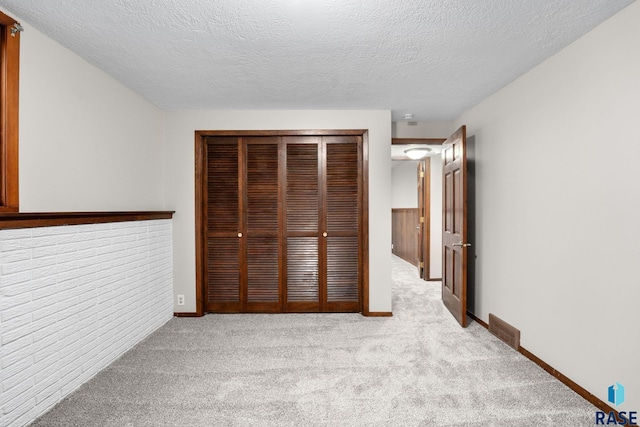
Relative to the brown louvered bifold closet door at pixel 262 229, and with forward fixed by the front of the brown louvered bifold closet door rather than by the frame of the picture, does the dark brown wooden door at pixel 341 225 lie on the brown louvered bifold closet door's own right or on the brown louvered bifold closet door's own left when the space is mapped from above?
on the brown louvered bifold closet door's own left

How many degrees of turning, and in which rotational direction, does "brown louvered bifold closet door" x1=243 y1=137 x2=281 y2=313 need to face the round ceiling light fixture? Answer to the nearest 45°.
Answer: approximately 135° to its left

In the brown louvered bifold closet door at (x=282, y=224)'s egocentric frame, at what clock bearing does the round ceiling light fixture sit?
The round ceiling light fixture is roughly at 8 o'clock from the brown louvered bifold closet door.

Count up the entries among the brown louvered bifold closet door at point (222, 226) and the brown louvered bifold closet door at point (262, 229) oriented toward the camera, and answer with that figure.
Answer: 2

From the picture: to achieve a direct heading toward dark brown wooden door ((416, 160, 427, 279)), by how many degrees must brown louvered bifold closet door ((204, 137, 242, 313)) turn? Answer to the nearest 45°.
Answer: approximately 90° to its left

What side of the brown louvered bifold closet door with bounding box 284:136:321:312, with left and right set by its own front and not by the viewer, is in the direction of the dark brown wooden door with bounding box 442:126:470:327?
left

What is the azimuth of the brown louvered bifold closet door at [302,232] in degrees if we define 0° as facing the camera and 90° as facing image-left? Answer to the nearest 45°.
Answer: approximately 0°

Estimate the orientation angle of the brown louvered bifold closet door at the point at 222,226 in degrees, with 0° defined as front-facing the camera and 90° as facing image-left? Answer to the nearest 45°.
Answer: approximately 0°

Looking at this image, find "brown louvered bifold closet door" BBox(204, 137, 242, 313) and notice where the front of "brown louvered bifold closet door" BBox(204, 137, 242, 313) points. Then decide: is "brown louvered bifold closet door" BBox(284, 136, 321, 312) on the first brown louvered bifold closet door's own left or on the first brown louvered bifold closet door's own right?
on the first brown louvered bifold closet door's own left
